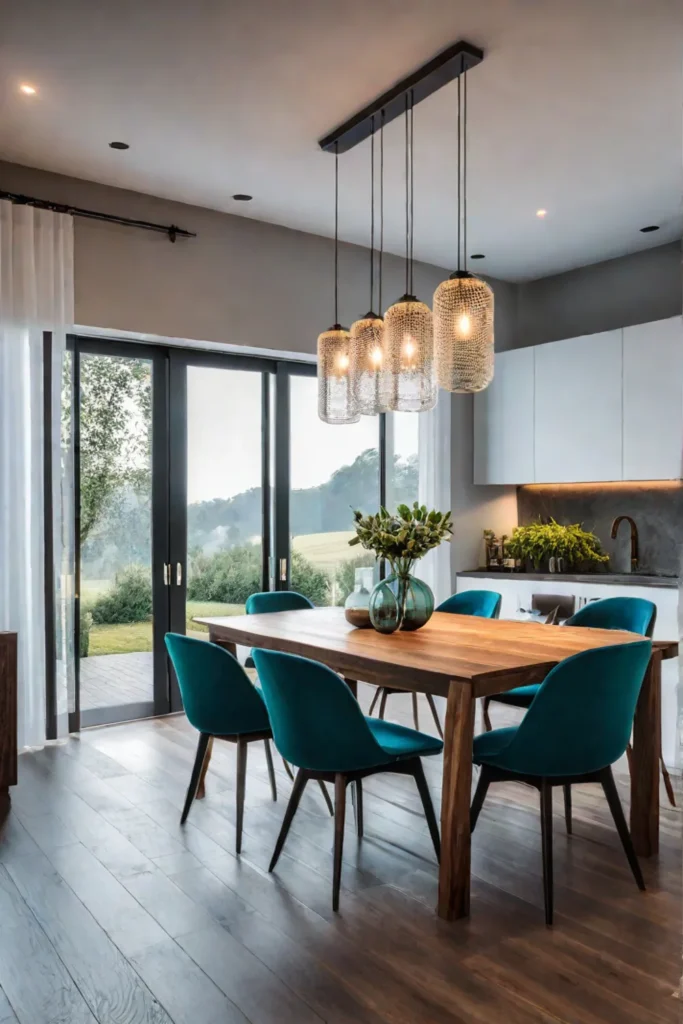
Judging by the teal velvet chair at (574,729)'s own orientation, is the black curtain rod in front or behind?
in front

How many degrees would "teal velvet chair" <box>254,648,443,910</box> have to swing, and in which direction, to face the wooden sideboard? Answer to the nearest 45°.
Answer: approximately 90° to its left

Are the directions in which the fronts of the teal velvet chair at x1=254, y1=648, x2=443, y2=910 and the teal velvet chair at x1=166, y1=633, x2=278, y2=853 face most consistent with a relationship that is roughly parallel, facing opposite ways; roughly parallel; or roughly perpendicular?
roughly parallel

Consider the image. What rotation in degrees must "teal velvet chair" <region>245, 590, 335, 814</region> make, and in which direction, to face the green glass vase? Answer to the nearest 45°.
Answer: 0° — it already faces it

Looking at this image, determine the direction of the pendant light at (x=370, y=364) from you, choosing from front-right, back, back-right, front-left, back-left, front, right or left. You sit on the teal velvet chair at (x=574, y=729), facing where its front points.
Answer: front

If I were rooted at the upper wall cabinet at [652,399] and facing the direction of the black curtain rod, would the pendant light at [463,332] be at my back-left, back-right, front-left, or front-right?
front-left

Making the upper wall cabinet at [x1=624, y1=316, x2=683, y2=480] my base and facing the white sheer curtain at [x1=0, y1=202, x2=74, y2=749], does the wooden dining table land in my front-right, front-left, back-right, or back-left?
front-left

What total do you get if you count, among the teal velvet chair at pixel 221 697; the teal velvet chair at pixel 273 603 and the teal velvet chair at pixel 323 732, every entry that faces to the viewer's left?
0

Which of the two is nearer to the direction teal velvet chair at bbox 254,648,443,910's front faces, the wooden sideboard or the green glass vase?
the green glass vase

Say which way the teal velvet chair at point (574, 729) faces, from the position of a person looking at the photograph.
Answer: facing away from the viewer and to the left of the viewer

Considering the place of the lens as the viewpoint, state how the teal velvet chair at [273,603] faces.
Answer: facing the viewer and to the right of the viewer

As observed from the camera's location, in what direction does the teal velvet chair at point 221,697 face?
facing away from the viewer and to the right of the viewer

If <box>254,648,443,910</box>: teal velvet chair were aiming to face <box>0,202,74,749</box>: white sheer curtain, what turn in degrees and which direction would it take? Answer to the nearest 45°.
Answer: approximately 90° to its left

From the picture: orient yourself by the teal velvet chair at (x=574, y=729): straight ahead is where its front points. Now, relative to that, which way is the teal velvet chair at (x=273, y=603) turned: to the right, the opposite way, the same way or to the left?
the opposite way

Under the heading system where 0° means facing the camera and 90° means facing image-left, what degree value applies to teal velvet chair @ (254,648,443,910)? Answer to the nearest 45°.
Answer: approximately 225°

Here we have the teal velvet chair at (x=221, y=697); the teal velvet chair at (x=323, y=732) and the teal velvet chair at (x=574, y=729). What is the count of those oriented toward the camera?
0

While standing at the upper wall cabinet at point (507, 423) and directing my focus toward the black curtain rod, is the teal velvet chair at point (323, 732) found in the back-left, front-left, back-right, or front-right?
front-left

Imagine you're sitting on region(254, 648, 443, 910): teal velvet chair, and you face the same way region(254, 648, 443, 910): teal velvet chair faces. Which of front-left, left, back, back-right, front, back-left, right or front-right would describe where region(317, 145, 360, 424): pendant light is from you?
front-left

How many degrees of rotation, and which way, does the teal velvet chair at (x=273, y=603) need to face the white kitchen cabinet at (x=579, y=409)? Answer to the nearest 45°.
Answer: approximately 90° to its left
